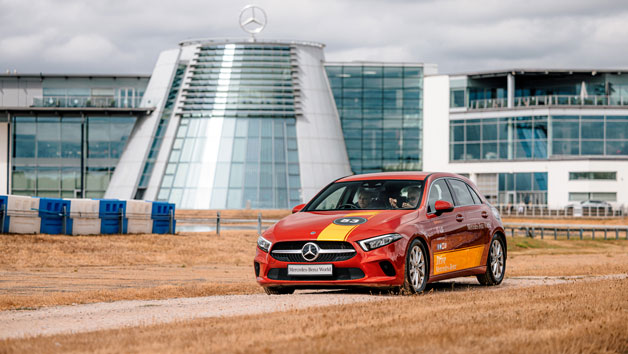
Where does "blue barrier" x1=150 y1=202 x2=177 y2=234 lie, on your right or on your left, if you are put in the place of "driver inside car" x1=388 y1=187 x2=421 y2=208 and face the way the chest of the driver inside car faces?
on your right

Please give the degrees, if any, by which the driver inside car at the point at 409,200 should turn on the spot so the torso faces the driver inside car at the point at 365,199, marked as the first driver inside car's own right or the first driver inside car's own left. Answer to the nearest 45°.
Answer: approximately 45° to the first driver inside car's own right

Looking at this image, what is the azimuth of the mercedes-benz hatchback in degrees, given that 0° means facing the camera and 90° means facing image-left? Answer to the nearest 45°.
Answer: approximately 45°

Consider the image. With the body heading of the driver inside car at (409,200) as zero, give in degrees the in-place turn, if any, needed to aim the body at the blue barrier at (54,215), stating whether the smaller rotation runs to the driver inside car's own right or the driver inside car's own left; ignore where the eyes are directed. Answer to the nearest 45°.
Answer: approximately 90° to the driver inside car's own right

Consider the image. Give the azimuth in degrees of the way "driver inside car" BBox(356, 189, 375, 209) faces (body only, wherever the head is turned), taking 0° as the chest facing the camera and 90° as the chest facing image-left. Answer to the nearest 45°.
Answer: approximately 45°

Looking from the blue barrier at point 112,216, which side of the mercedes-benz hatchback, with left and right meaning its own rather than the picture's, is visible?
right

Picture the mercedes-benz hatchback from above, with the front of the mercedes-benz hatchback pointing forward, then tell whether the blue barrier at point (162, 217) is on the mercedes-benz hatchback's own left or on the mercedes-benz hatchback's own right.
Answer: on the mercedes-benz hatchback's own right
